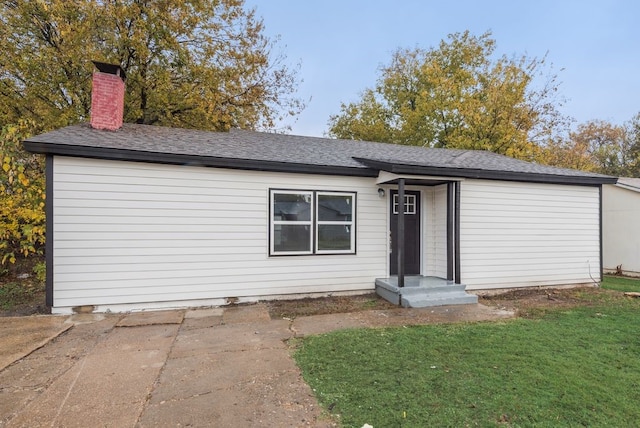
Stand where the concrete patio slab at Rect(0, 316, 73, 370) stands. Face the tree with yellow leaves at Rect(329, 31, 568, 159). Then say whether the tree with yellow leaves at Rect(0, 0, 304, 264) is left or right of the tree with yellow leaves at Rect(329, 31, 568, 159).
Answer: left

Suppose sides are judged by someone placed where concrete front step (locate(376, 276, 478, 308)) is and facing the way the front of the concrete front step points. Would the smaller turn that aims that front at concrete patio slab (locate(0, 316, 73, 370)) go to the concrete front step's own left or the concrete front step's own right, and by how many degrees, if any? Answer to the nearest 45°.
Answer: approximately 90° to the concrete front step's own right

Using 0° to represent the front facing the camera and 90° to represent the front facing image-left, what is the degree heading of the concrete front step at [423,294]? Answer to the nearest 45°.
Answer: approximately 315°

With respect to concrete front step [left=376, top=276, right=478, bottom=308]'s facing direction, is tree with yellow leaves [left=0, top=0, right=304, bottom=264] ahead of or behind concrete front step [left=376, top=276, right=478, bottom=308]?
behind

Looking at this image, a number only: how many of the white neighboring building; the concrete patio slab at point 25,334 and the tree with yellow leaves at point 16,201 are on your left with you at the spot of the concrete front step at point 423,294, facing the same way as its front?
1

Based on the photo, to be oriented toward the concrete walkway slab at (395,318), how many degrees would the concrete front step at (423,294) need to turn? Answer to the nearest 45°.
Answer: approximately 45° to its right

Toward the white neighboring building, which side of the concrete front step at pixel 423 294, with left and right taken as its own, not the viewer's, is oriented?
left

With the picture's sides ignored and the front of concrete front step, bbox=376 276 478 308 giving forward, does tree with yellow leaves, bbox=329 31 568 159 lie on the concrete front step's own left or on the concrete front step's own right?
on the concrete front step's own left

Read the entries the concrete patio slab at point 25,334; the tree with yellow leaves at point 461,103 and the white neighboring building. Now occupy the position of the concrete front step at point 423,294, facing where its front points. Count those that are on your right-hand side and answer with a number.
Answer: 1

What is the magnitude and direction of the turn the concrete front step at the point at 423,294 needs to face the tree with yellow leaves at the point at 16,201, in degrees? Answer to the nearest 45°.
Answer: approximately 135° to its right
